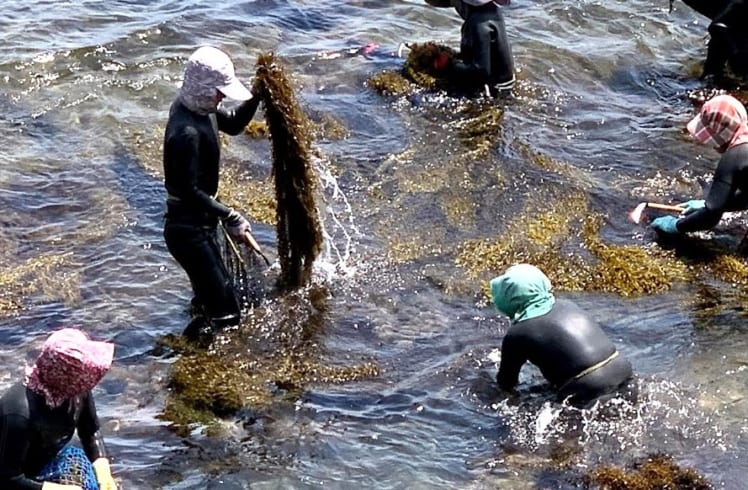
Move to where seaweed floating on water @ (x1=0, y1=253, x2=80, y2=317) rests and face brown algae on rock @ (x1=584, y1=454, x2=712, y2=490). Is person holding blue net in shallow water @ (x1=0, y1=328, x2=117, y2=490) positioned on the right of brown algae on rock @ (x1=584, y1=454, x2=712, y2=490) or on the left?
right

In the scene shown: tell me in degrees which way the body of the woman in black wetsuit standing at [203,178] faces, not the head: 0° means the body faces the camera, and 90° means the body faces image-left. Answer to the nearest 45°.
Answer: approximately 270°

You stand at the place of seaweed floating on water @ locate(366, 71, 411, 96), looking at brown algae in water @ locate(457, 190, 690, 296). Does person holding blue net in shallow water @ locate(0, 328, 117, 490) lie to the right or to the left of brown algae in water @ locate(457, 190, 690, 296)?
right

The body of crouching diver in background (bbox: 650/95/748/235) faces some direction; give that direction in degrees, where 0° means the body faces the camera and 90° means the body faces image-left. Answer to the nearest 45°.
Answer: approximately 90°

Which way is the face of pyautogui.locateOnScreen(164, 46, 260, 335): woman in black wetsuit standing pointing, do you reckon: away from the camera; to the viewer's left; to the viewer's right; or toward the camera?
to the viewer's right

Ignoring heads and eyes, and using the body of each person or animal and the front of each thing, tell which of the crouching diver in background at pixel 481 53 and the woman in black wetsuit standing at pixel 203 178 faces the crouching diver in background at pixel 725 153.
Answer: the woman in black wetsuit standing

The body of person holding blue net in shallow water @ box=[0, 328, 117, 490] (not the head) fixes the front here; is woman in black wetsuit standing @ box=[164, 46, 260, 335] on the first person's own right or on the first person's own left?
on the first person's own left

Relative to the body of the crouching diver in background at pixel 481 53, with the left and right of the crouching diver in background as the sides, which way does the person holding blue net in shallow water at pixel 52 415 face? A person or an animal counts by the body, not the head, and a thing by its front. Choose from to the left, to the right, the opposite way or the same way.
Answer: the opposite way

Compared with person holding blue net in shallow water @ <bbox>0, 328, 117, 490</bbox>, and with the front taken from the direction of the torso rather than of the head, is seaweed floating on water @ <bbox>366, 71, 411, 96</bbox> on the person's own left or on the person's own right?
on the person's own left

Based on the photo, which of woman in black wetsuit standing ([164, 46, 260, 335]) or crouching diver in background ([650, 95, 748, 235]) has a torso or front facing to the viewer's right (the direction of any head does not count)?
the woman in black wetsuit standing
